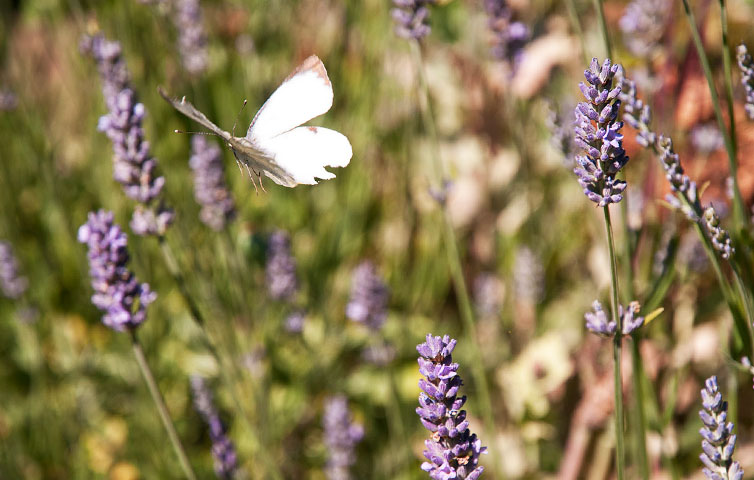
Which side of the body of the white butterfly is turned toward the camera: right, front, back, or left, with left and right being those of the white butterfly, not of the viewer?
left

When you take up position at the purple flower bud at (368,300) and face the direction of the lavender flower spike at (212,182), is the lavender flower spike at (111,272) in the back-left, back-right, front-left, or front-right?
front-left
